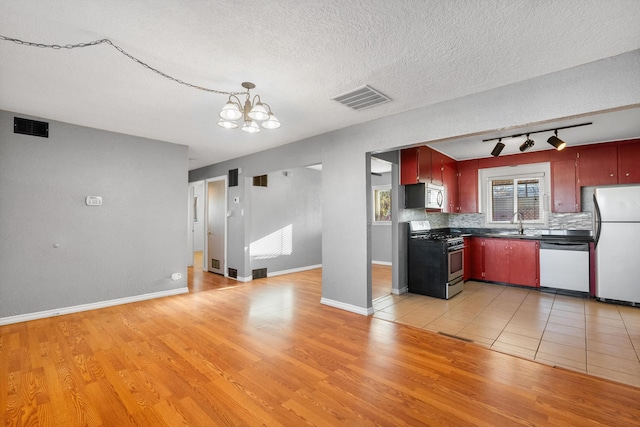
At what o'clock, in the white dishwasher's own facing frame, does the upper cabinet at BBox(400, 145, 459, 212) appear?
The upper cabinet is roughly at 2 o'clock from the white dishwasher.

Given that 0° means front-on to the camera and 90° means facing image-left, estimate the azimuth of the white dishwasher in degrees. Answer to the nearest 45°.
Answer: approximately 0°

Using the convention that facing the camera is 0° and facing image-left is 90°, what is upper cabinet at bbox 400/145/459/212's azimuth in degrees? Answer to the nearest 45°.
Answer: approximately 315°

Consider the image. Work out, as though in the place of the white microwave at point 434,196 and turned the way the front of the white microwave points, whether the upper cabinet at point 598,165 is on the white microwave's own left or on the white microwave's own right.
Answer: on the white microwave's own left

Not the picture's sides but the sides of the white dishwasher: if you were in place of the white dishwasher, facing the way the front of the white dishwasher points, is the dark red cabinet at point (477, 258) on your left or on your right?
on your right

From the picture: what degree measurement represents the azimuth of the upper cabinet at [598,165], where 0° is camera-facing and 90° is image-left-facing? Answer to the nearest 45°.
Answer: approximately 0°
